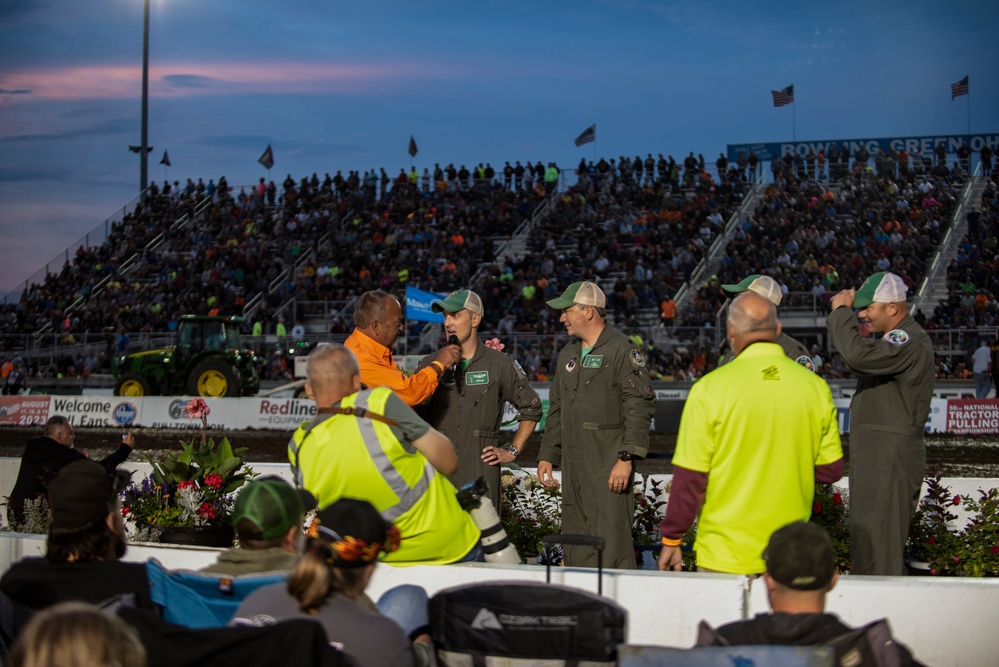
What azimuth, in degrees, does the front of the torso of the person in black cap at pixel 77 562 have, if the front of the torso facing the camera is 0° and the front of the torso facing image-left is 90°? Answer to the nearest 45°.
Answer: approximately 225°

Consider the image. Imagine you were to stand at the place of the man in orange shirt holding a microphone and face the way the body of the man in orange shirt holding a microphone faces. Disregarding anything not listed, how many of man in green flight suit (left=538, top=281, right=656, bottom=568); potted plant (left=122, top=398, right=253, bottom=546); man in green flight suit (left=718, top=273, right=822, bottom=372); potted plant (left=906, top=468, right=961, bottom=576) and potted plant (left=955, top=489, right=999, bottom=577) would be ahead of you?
4

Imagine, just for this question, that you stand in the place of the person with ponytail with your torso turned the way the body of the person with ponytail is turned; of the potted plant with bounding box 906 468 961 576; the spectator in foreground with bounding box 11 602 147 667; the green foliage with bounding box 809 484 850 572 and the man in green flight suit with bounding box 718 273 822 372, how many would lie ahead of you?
3

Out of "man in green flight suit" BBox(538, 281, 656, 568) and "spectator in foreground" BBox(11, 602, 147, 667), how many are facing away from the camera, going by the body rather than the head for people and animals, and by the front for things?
1

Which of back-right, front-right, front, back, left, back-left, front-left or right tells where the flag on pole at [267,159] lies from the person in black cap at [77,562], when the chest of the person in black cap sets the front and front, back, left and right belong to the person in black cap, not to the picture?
front-left

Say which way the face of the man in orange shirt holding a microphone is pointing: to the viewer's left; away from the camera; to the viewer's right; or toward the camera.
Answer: to the viewer's right

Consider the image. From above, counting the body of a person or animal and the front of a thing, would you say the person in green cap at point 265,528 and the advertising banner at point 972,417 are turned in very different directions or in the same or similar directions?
very different directions

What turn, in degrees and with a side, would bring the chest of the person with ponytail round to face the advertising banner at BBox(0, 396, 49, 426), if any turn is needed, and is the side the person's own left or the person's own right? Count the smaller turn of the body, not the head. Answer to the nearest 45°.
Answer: approximately 45° to the person's own left

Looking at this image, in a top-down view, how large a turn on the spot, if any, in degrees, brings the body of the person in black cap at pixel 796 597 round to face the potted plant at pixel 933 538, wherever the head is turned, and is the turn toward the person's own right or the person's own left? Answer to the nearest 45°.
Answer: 0° — they already face it

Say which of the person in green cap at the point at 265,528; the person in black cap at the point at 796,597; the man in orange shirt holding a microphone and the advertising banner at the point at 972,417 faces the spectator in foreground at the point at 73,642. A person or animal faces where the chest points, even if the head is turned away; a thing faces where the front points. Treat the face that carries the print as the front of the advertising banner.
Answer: the advertising banner

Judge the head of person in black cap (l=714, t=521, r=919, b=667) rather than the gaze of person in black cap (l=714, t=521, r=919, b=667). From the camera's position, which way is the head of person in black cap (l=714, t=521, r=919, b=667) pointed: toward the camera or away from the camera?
away from the camera

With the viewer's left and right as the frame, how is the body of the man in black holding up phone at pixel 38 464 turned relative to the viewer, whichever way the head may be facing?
facing away from the viewer and to the right of the viewer

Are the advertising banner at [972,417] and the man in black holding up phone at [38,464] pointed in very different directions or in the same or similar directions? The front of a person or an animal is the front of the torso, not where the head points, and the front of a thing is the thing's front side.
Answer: very different directions

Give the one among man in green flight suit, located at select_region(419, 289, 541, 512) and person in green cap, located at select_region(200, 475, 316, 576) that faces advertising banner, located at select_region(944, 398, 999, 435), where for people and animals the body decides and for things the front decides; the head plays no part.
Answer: the person in green cap

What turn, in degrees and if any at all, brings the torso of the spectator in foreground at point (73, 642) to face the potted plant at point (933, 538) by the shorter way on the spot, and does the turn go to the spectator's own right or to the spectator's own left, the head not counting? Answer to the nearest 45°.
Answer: approximately 45° to the spectator's own right
